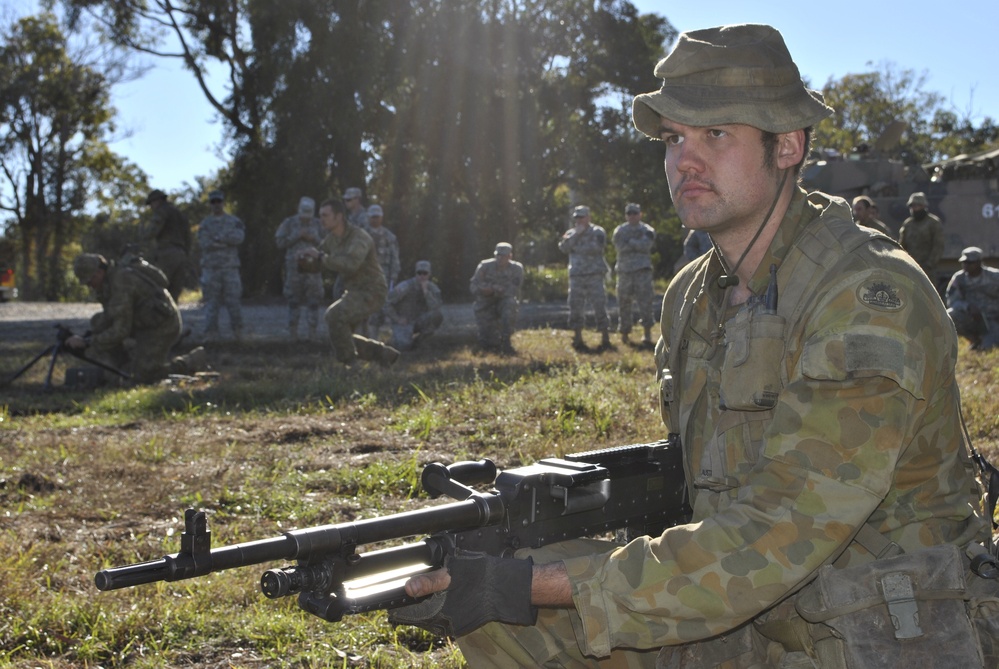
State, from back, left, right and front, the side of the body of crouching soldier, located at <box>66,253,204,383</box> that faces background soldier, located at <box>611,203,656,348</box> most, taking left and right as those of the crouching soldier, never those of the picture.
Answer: back

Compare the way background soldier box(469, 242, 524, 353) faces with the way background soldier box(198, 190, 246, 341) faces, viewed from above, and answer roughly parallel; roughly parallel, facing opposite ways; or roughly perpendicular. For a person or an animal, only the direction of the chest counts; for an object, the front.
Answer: roughly parallel

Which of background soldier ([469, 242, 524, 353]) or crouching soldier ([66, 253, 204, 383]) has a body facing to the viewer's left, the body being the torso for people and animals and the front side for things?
the crouching soldier

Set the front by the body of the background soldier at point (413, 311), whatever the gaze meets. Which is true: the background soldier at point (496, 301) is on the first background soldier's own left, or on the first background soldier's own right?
on the first background soldier's own left

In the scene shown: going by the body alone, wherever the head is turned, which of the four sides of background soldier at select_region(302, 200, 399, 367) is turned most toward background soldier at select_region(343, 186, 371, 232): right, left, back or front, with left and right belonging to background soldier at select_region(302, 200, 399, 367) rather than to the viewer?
right

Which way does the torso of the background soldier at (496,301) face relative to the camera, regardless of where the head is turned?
toward the camera

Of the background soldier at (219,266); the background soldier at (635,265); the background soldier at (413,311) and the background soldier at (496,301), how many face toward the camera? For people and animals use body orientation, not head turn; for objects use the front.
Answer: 4

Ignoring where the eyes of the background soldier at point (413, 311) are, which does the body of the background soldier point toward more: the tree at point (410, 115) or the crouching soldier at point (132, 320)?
the crouching soldier

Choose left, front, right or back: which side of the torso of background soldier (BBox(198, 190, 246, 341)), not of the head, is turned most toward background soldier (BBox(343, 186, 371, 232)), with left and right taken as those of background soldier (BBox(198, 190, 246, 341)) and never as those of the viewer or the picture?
left

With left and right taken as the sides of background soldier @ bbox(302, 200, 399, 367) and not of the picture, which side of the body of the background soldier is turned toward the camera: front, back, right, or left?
left

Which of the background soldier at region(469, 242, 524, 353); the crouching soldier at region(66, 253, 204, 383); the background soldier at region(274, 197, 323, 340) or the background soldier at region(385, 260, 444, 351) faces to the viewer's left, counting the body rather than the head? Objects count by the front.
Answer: the crouching soldier

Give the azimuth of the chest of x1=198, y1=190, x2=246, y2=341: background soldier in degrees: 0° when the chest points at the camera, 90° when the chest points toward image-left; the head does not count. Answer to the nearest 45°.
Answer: approximately 0°

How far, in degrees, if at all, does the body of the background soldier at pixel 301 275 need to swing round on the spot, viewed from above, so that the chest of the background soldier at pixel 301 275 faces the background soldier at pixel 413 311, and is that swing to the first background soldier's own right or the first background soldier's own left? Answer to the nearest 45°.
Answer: approximately 45° to the first background soldier's own left

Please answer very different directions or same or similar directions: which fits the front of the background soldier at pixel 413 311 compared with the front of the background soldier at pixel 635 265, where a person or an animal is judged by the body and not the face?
same or similar directions

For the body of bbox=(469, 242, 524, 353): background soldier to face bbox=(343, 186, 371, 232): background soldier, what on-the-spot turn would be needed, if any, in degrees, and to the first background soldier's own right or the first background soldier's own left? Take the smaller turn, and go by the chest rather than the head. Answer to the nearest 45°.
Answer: approximately 135° to the first background soldier's own right

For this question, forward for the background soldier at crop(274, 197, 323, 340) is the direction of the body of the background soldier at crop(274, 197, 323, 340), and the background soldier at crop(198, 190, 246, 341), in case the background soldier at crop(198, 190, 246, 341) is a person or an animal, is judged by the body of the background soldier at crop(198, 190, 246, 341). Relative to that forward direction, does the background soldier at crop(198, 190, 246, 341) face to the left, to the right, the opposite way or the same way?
the same way

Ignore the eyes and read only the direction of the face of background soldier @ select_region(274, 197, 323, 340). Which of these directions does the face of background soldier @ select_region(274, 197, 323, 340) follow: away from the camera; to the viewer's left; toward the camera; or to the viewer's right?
toward the camera

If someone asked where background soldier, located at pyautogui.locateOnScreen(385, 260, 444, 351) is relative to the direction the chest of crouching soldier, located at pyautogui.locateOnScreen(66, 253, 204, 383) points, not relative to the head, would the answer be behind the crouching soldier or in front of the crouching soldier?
behind

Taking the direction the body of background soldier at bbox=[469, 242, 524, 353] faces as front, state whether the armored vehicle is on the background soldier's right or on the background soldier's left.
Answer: on the background soldier's left
